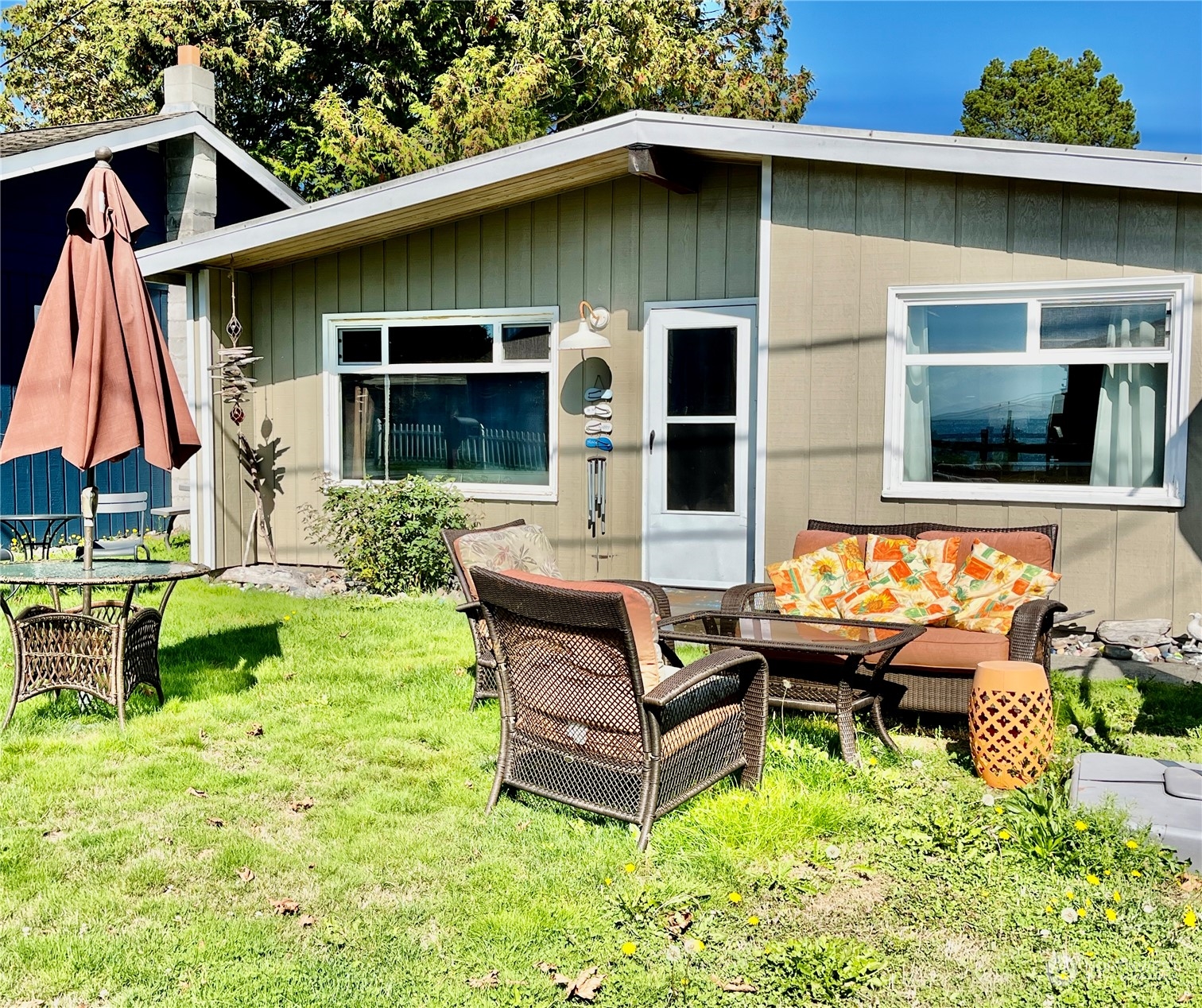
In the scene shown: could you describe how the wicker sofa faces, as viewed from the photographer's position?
facing the viewer and to the left of the viewer

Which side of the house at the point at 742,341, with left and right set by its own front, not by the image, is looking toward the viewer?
front

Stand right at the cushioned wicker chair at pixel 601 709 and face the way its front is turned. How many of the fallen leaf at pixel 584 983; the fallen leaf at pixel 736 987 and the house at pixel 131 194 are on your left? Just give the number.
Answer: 1

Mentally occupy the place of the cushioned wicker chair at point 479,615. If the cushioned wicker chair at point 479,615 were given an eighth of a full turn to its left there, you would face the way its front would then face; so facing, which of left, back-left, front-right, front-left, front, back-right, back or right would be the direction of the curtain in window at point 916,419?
front-left

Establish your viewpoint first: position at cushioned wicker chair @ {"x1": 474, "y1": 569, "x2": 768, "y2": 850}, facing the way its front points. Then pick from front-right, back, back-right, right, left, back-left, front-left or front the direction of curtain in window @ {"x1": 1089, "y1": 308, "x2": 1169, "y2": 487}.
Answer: front

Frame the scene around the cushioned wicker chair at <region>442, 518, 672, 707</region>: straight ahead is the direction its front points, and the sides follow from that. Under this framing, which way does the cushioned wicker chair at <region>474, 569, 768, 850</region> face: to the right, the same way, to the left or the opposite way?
to the left

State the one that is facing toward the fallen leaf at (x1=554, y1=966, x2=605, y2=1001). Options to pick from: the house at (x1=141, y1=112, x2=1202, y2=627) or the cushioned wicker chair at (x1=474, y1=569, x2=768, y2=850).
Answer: the house

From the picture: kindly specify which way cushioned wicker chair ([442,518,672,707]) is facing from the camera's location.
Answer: facing the viewer and to the right of the viewer

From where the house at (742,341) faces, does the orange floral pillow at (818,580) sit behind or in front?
in front

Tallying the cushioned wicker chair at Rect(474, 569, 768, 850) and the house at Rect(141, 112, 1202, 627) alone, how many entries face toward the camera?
1

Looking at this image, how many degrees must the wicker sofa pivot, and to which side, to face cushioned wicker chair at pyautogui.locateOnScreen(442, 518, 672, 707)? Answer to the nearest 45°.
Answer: approximately 45° to its right

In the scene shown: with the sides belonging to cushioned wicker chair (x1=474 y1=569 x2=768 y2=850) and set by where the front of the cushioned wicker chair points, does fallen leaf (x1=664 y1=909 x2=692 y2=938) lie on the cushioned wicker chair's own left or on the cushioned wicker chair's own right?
on the cushioned wicker chair's own right

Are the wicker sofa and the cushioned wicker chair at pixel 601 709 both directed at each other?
yes

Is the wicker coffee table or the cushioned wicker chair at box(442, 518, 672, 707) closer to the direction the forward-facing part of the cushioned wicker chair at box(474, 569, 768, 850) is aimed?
the wicker coffee table

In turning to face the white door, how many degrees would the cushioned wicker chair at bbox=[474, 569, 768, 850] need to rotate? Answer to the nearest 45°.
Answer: approximately 45° to its left

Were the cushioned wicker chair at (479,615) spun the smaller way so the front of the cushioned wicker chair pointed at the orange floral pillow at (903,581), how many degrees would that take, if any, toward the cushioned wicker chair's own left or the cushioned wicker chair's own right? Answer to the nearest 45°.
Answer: approximately 45° to the cushioned wicker chair's own left
